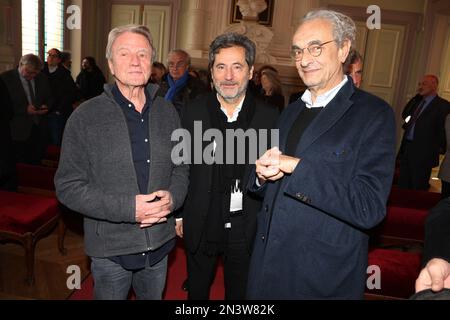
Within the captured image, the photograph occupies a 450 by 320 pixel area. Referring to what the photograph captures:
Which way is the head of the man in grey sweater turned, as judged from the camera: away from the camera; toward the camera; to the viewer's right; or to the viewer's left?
toward the camera

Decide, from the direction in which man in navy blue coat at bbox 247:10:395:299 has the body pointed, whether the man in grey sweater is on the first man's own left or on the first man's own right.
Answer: on the first man's own right

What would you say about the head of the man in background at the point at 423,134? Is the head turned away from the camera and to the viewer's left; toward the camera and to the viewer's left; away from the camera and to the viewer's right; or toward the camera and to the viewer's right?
toward the camera and to the viewer's left

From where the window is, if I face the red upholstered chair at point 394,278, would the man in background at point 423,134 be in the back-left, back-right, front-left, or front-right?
front-left

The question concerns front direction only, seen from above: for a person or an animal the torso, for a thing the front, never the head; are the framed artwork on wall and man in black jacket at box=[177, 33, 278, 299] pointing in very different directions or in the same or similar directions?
same or similar directions

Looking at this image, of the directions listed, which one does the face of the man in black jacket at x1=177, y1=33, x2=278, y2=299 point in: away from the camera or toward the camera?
toward the camera

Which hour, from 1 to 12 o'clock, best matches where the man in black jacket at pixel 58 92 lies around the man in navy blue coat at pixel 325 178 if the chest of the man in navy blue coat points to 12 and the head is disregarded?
The man in black jacket is roughly at 3 o'clock from the man in navy blue coat.

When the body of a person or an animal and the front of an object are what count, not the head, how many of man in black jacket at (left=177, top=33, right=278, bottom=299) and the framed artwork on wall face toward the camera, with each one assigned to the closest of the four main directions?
2

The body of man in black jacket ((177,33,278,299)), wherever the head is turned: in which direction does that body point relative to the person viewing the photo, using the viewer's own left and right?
facing the viewer

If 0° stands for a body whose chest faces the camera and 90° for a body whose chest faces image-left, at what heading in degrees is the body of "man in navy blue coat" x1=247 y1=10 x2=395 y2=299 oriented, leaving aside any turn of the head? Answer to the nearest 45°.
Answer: approximately 45°

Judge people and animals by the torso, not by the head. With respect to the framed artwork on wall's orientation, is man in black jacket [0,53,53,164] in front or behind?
in front
